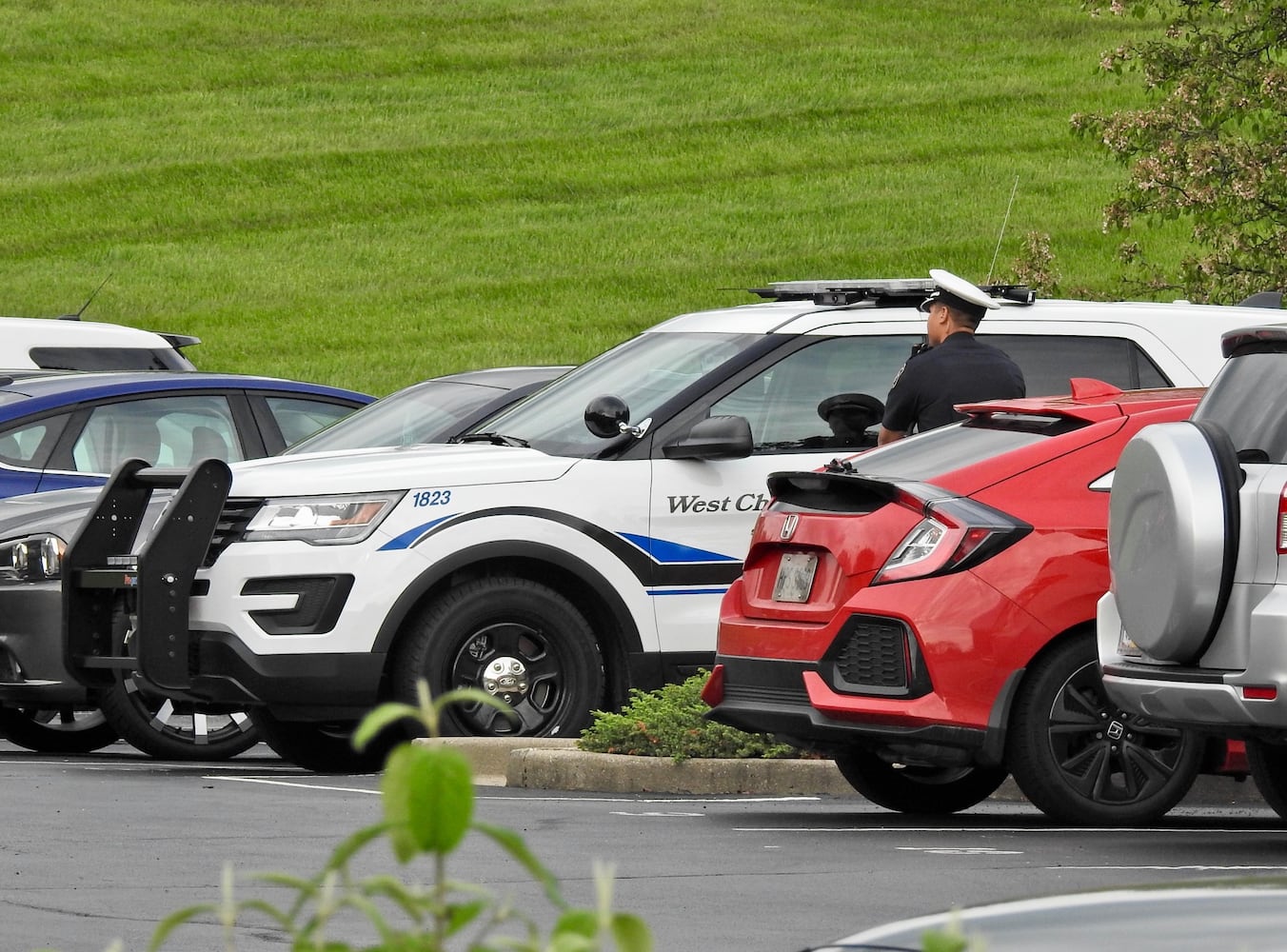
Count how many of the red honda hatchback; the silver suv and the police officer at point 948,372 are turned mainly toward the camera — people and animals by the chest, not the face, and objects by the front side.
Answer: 0

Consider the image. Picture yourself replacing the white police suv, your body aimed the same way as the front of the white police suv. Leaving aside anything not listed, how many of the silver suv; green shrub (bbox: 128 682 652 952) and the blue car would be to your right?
1

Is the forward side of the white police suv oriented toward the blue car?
no

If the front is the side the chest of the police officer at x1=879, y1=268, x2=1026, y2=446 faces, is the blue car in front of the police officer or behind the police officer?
in front

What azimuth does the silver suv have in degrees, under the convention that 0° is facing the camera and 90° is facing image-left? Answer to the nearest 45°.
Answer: approximately 225°

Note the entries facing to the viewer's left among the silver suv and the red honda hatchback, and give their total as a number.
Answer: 0

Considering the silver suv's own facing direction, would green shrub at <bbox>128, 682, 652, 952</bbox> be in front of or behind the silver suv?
behind

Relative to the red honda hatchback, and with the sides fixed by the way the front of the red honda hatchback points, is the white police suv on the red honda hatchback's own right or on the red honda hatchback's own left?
on the red honda hatchback's own left

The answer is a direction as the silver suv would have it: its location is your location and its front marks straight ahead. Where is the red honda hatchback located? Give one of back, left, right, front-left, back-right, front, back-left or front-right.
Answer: left

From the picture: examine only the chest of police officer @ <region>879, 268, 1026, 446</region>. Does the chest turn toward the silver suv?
no

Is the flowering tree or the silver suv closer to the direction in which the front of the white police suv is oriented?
the silver suv

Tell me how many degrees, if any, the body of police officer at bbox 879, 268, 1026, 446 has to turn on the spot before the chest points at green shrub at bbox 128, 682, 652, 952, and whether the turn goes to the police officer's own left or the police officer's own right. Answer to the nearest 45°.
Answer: approximately 135° to the police officer's own left

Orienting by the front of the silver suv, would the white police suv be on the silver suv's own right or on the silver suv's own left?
on the silver suv's own left

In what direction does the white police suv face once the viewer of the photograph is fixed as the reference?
facing the viewer and to the left of the viewer

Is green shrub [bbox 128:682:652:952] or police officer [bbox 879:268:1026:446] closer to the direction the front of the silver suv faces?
the police officer

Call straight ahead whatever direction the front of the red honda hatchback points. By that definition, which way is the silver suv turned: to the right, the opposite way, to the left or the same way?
the same way

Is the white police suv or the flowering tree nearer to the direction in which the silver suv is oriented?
the flowering tree

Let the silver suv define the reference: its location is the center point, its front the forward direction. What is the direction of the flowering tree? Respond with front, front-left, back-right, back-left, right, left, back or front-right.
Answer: front-left
